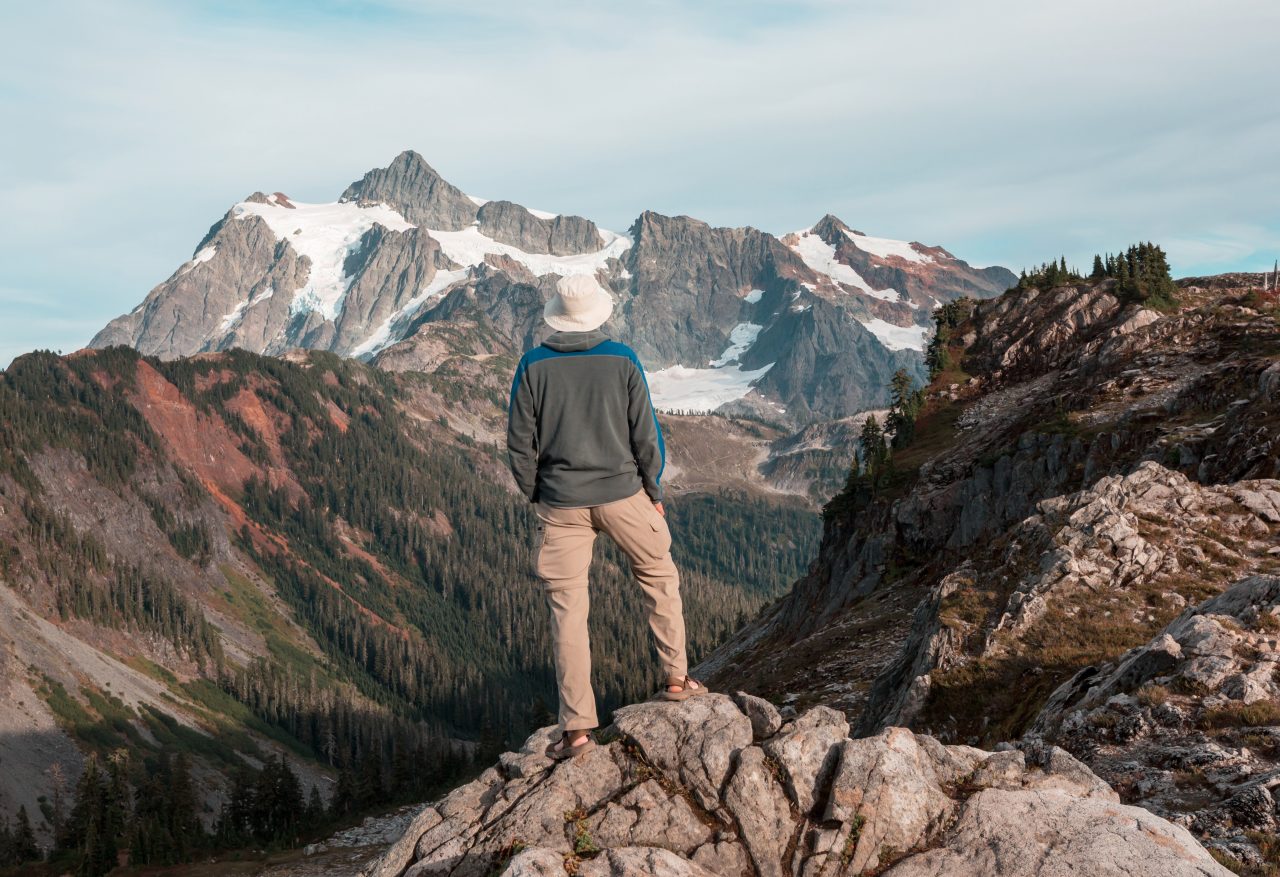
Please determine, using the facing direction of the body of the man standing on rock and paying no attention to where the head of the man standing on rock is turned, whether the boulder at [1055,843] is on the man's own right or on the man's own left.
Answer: on the man's own right

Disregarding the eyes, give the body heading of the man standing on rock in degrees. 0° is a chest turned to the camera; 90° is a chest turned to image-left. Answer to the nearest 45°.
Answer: approximately 180°

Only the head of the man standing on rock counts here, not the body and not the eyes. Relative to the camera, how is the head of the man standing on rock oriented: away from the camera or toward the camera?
away from the camera
